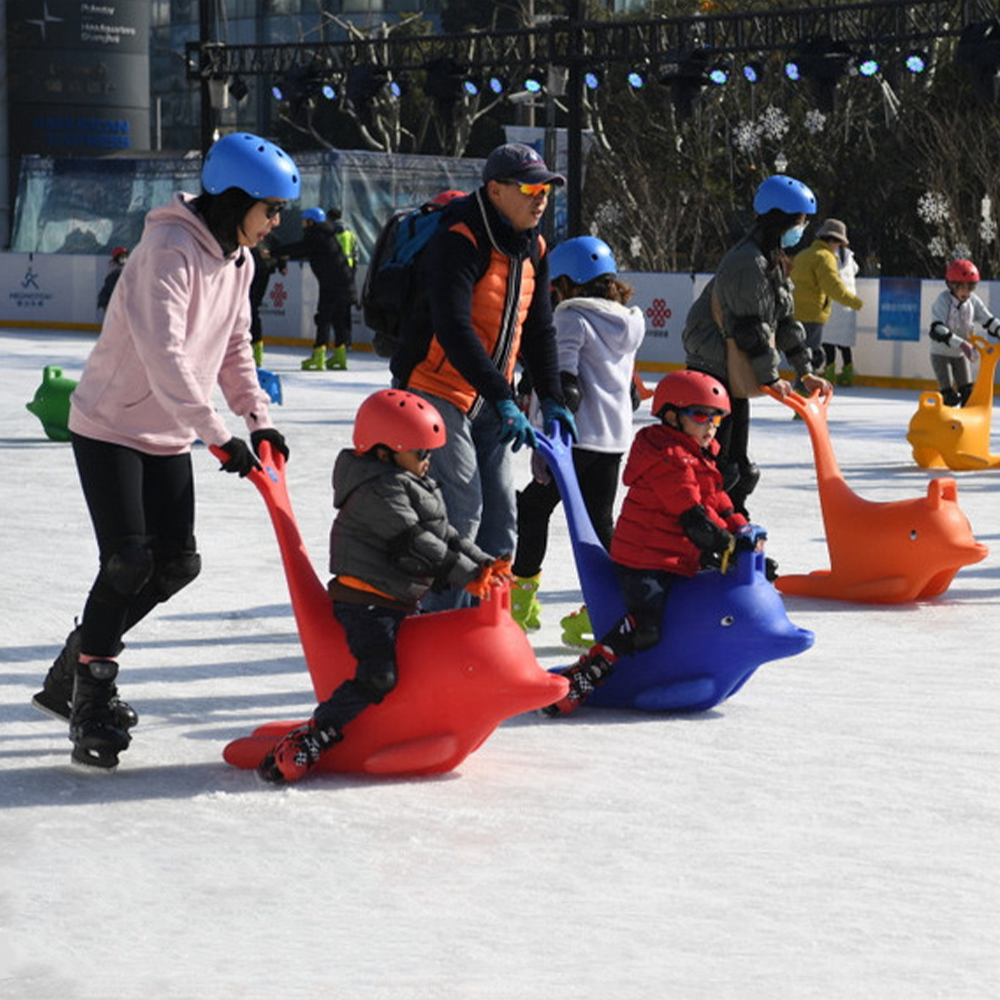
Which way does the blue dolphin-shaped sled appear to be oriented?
to the viewer's right

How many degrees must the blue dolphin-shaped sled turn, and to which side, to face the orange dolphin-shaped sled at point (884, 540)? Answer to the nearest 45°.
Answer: approximately 90° to its left

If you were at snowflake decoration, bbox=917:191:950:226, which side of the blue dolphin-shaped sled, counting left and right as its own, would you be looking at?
left

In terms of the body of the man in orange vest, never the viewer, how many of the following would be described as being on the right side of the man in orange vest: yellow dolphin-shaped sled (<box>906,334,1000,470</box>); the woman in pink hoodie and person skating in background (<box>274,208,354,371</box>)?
1

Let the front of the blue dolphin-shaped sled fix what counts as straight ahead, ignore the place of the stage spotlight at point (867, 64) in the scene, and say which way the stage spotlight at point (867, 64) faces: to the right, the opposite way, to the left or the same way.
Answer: to the right

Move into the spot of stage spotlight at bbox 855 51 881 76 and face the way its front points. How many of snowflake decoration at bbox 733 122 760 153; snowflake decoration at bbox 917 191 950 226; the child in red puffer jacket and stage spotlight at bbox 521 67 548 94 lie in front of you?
1

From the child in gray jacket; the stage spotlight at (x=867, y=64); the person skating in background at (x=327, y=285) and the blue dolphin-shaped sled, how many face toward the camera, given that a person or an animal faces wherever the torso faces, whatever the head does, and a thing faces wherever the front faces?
1

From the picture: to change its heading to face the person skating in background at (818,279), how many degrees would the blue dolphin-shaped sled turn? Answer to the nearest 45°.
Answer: approximately 90° to its left

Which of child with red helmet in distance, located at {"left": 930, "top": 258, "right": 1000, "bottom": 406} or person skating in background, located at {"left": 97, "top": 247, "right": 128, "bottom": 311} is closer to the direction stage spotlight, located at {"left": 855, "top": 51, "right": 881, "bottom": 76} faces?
the child with red helmet in distance

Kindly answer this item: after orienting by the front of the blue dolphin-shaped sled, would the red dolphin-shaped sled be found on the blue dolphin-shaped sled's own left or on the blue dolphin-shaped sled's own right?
on the blue dolphin-shaped sled's own right

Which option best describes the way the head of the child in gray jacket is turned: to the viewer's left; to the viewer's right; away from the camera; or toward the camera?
to the viewer's right

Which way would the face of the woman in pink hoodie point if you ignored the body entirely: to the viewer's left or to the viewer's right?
to the viewer's right
